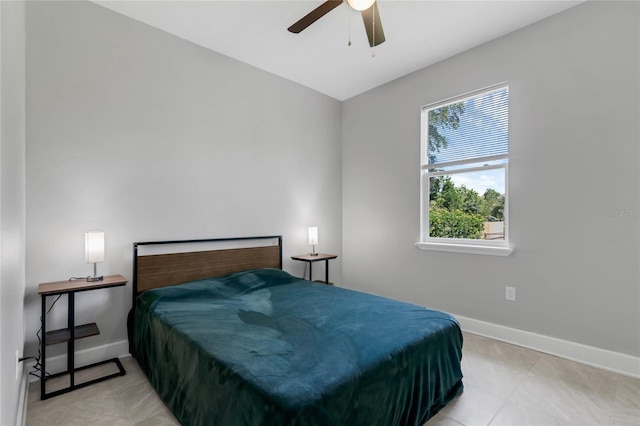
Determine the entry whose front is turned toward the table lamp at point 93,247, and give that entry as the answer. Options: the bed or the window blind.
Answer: the window blind

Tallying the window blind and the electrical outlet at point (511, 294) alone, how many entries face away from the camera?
0

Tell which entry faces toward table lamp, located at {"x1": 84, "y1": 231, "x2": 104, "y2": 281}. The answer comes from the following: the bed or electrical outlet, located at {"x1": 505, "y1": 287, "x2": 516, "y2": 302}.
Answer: the electrical outlet

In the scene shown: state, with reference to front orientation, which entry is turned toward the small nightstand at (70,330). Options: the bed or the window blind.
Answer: the window blind

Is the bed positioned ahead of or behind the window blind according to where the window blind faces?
ahead

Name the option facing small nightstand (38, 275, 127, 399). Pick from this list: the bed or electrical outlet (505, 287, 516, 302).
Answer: the electrical outlet

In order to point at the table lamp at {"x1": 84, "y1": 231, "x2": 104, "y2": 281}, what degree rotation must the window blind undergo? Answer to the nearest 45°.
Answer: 0° — it already faces it

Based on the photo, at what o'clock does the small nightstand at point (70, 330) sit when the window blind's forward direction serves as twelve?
The small nightstand is roughly at 12 o'clock from the window blind.

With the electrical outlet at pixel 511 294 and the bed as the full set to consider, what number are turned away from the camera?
0

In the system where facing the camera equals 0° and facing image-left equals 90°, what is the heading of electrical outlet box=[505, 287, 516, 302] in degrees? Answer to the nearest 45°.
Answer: approximately 45°

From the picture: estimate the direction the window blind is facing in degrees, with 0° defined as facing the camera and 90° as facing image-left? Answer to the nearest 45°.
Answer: approximately 45°
